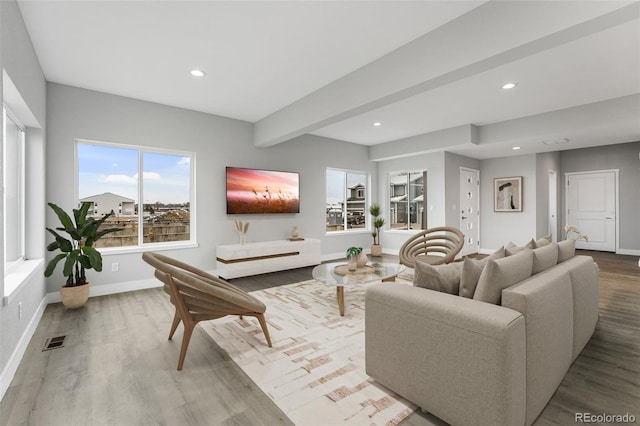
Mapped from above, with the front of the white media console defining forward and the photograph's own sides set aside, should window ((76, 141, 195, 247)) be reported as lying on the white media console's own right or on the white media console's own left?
on the white media console's own right

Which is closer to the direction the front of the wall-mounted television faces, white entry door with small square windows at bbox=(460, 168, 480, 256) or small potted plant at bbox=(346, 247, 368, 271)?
the small potted plant

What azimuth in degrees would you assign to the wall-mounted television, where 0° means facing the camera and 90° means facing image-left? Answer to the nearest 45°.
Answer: approximately 315°

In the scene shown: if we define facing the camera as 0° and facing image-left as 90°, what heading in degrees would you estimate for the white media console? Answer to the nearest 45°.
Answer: approximately 315°

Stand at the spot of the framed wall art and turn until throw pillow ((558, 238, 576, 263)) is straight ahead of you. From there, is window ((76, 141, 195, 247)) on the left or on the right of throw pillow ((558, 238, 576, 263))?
right
